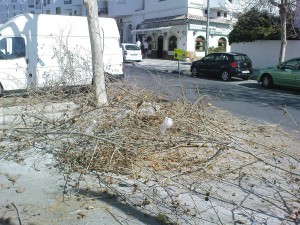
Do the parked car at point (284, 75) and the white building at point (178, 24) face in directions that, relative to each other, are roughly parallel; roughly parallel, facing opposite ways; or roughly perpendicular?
roughly perpendicular

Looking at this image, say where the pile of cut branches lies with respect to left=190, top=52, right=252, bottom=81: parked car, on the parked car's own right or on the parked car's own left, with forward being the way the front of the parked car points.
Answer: on the parked car's own left

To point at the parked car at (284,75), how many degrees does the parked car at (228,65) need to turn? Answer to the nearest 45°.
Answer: approximately 180°

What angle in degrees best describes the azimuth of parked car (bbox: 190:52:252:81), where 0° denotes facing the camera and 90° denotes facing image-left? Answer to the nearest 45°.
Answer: approximately 135°

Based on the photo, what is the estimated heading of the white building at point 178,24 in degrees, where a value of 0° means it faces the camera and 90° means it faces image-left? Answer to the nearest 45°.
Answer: approximately 45°

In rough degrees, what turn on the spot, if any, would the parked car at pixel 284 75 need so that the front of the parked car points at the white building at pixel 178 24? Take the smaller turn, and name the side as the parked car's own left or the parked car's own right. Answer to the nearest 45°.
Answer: approximately 45° to the parked car's own right

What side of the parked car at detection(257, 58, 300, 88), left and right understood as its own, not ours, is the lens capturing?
left

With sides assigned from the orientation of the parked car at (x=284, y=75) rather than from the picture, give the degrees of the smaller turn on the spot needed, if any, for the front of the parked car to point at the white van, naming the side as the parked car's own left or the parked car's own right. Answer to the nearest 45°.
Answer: approximately 45° to the parked car's own left

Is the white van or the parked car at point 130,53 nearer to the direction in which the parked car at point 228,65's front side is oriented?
the parked car

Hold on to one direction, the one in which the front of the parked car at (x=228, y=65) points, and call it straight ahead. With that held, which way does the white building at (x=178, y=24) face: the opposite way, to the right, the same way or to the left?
to the left
